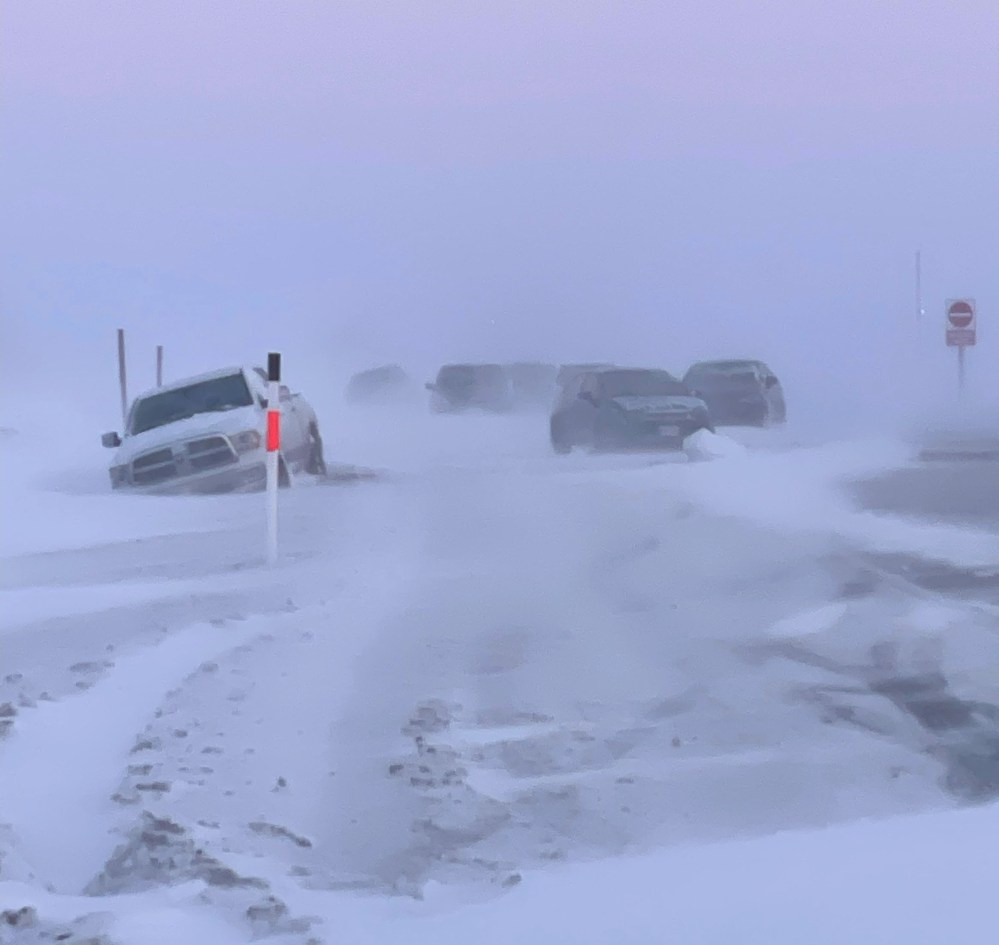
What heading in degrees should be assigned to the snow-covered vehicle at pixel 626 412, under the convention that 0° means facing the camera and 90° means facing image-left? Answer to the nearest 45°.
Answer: approximately 315°

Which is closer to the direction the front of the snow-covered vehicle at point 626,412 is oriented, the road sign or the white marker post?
the white marker post

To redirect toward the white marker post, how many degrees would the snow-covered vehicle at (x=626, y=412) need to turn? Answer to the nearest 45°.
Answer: approximately 45° to its right

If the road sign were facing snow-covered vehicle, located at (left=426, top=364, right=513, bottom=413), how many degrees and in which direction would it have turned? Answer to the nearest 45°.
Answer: approximately 135° to its right

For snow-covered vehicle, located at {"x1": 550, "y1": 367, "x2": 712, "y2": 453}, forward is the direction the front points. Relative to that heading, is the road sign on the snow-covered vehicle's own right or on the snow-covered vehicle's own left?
on the snow-covered vehicle's own left

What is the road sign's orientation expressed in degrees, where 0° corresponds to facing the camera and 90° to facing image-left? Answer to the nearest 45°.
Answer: approximately 0°

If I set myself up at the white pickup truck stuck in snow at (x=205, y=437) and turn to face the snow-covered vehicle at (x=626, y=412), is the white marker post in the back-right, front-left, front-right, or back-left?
back-right

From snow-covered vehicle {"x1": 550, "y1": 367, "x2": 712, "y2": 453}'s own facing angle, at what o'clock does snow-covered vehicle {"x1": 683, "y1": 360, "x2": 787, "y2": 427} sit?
snow-covered vehicle {"x1": 683, "y1": 360, "x2": 787, "y2": 427} is roughly at 8 o'clock from snow-covered vehicle {"x1": 550, "y1": 367, "x2": 712, "y2": 453}.
